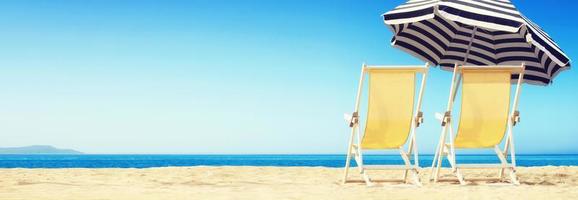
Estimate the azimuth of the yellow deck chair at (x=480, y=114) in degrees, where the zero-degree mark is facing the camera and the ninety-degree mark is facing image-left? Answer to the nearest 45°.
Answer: approximately 135°

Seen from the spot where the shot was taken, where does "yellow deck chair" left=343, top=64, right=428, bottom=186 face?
facing away from the viewer and to the left of the viewer

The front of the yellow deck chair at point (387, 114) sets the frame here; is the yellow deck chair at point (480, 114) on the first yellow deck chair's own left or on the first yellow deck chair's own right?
on the first yellow deck chair's own right

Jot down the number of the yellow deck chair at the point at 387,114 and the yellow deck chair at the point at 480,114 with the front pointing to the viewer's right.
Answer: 0

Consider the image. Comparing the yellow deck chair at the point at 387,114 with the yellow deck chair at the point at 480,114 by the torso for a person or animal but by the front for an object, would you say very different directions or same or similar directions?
same or similar directions

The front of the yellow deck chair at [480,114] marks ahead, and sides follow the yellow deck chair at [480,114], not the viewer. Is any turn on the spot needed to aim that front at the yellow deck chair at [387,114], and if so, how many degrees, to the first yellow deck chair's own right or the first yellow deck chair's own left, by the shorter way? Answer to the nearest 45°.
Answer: approximately 90° to the first yellow deck chair's own left

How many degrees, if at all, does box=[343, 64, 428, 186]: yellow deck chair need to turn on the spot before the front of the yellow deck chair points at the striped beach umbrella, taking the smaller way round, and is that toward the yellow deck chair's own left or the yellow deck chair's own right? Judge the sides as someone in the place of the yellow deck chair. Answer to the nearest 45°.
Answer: approximately 90° to the yellow deck chair's own right
